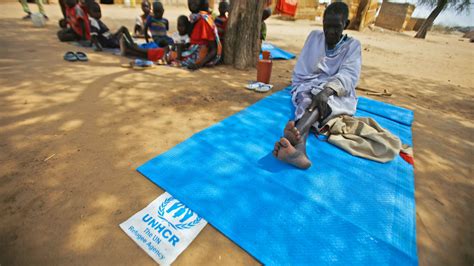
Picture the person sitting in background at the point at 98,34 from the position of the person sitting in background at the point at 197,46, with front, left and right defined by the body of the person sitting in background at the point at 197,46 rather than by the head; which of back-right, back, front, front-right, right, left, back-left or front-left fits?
front-right

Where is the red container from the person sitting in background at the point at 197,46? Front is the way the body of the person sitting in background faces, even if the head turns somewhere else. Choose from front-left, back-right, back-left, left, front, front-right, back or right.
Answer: back-left

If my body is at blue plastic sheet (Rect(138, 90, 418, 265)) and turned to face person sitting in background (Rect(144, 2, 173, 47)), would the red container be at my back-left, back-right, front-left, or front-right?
front-right

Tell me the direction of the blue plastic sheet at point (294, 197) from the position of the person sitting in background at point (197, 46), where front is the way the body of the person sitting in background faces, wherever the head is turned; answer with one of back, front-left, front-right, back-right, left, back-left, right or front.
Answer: left

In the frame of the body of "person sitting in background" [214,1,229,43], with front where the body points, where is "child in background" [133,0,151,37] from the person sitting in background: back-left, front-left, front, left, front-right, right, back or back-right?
front-right

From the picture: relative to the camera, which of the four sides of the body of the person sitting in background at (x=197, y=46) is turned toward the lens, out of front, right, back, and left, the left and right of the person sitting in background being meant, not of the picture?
left

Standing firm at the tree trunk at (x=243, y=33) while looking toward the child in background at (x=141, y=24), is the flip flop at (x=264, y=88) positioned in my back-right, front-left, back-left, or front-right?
back-left

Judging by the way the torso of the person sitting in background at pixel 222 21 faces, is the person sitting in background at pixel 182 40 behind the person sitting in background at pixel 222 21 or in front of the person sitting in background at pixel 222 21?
in front

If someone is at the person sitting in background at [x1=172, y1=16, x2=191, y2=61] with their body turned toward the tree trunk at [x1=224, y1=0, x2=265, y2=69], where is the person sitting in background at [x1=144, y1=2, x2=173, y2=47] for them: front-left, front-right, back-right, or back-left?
back-left
